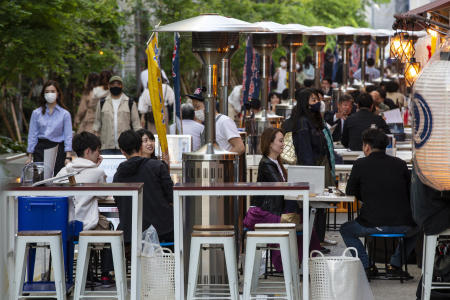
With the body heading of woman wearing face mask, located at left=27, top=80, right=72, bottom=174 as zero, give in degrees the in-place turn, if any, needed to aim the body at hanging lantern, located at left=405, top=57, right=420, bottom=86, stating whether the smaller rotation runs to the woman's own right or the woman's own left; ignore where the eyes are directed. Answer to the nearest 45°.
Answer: approximately 90° to the woman's own left

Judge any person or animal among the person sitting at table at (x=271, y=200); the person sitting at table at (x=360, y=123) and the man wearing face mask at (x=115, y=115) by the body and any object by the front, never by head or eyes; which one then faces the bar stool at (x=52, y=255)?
the man wearing face mask

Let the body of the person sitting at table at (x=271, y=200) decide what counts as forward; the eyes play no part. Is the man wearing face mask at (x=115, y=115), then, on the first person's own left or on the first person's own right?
on the first person's own left

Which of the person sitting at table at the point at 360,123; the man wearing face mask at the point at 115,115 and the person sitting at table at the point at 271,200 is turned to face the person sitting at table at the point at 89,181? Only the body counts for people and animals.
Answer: the man wearing face mask

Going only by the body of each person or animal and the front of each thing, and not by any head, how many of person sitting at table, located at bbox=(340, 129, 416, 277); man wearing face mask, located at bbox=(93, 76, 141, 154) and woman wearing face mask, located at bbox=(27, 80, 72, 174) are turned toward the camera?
2
